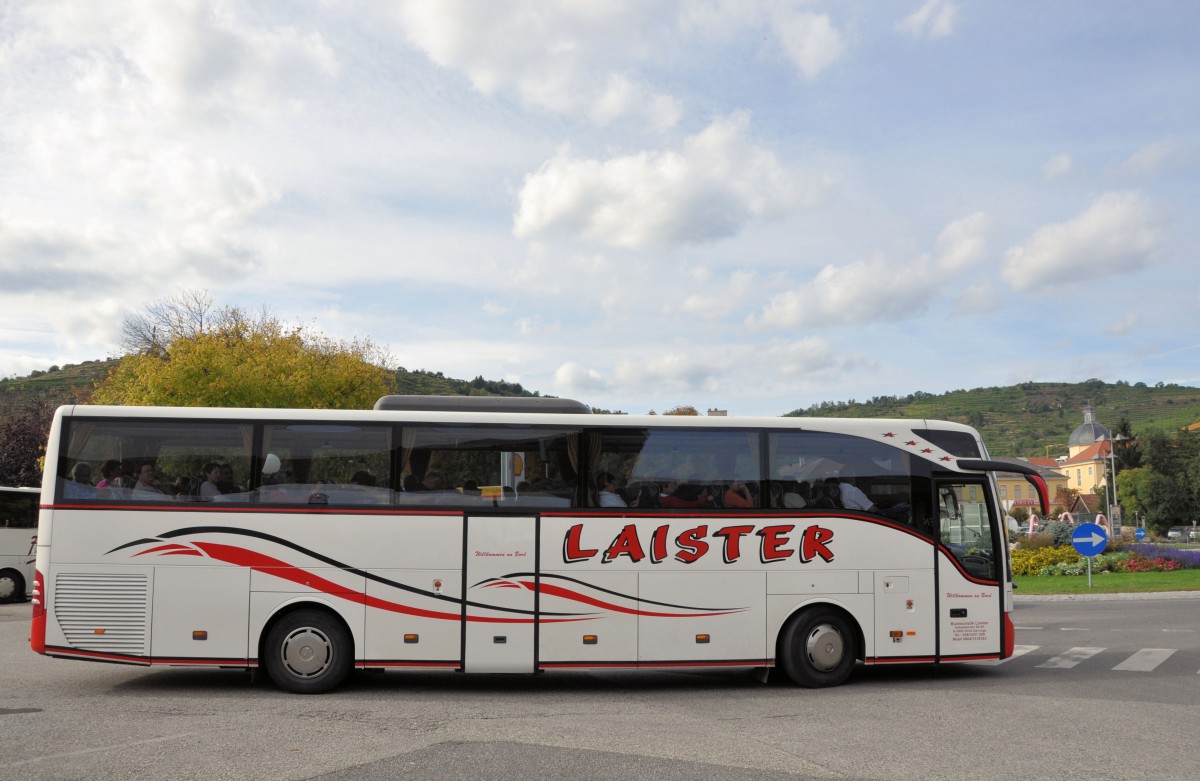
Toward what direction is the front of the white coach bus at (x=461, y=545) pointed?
to the viewer's right

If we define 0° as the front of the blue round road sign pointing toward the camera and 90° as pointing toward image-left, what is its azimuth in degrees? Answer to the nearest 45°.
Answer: approximately 0°

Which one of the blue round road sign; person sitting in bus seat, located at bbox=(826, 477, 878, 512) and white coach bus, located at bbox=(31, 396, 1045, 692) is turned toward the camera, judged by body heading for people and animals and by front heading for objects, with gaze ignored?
the blue round road sign

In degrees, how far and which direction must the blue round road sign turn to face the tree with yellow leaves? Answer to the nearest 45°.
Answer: approximately 90° to its right

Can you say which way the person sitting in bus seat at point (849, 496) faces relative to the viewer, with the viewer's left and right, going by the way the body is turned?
facing to the right of the viewer

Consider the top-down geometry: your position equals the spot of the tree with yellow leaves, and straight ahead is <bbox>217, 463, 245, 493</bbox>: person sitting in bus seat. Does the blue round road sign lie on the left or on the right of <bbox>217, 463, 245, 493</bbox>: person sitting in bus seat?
left
